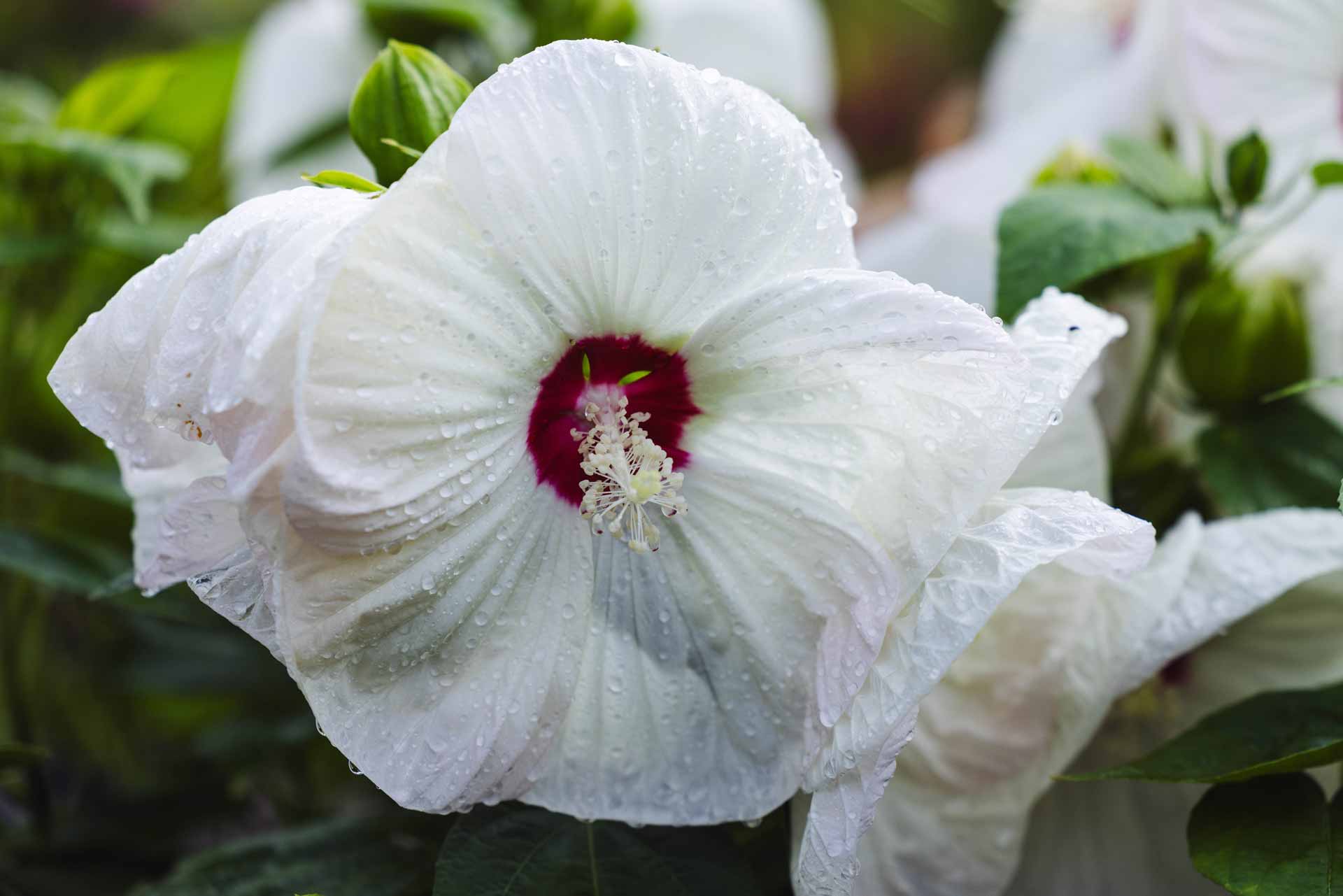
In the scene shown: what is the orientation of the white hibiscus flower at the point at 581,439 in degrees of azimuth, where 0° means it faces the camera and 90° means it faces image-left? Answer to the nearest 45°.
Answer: approximately 0°

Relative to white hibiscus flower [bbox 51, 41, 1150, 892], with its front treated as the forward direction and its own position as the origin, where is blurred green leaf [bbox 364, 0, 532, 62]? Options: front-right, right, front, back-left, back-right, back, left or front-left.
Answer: back

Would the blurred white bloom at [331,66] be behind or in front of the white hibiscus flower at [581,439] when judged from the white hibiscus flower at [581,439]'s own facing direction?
behind
